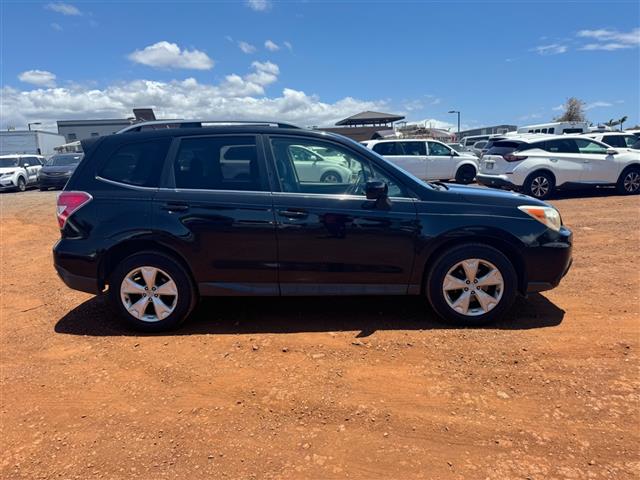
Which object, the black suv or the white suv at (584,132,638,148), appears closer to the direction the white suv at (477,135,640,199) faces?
the white suv

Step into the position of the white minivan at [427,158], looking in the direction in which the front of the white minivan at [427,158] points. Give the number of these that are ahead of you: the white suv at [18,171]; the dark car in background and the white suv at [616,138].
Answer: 1

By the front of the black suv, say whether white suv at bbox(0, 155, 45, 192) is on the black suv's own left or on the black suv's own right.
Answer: on the black suv's own left

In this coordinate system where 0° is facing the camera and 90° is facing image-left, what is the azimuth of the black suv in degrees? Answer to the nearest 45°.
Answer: approximately 270°

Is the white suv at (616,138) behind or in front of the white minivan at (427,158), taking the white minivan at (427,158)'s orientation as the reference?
in front

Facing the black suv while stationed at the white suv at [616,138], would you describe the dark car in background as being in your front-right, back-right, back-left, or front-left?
front-right

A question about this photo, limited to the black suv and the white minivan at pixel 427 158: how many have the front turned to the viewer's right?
2

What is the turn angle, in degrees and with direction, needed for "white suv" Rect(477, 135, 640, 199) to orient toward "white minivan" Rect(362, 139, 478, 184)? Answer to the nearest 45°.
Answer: approximately 90° to its left

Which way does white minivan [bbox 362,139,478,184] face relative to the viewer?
to the viewer's right

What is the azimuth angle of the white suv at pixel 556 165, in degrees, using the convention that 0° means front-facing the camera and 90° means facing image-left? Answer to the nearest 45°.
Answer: approximately 225°
